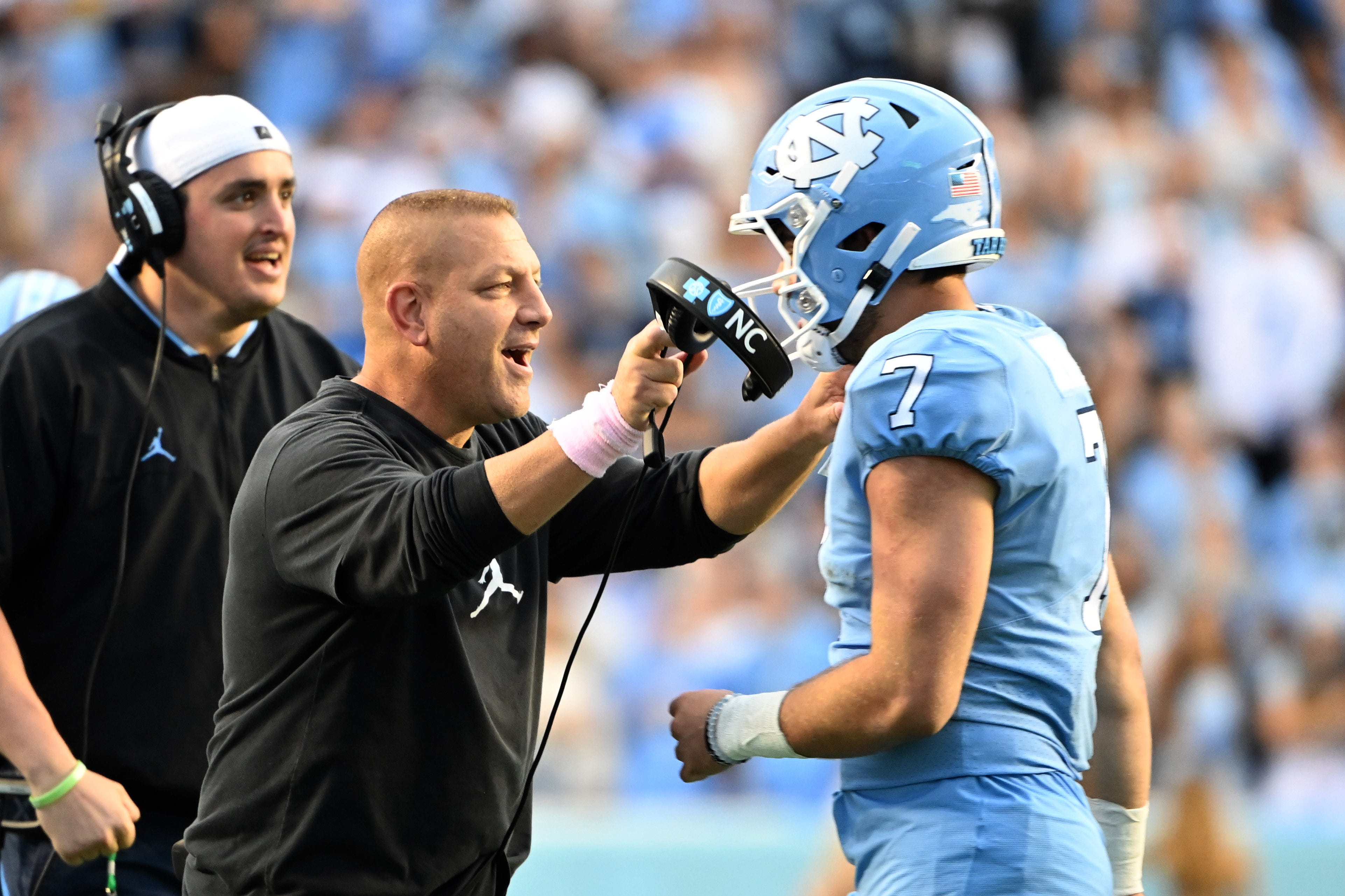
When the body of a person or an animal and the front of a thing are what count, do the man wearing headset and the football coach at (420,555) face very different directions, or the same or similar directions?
same or similar directions

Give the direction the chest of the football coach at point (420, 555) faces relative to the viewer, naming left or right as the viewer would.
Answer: facing the viewer and to the right of the viewer

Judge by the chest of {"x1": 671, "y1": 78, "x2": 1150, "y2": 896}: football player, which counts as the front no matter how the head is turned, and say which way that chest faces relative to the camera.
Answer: to the viewer's left

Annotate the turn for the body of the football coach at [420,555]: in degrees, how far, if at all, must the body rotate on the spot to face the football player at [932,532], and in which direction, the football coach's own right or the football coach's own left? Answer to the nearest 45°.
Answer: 0° — they already face them

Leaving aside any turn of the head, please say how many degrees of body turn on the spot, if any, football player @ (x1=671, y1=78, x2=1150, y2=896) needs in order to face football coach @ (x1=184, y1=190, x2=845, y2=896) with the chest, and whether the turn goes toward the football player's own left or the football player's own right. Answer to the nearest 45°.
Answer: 0° — they already face them

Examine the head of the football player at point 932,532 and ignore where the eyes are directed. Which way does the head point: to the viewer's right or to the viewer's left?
to the viewer's left

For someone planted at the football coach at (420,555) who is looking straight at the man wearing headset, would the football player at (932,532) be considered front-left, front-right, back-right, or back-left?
back-right

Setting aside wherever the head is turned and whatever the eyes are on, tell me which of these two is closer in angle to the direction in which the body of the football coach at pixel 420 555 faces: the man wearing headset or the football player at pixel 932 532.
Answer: the football player

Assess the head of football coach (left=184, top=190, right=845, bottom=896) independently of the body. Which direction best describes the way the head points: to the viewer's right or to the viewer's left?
to the viewer's right

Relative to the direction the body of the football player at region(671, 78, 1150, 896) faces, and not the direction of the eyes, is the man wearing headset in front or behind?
in front

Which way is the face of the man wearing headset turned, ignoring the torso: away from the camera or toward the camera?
toward the camera

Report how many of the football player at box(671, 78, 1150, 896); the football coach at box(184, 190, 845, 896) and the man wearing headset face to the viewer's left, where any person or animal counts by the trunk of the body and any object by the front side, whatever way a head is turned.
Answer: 1

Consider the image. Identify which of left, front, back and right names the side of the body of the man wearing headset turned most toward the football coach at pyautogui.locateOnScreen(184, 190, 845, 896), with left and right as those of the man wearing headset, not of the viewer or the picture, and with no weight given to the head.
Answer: front

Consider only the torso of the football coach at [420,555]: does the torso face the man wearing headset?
no
